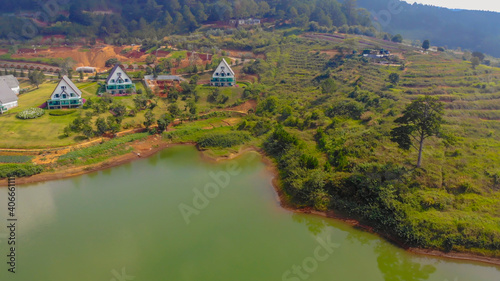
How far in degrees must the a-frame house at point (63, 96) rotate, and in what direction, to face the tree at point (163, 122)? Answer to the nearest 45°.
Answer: approximately 45° to its left

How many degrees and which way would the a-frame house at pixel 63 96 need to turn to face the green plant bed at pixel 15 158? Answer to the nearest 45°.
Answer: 0° — it already faces it

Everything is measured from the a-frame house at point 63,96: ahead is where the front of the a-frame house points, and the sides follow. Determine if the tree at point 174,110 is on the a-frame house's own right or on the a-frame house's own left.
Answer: on the a-frame house's own left

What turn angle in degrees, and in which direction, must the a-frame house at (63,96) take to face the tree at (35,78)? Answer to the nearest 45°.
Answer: approximately 180°

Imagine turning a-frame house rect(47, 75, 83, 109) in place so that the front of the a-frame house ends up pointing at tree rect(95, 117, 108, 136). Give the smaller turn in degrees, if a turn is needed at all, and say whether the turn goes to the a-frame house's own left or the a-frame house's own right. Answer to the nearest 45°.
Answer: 0° — it already faces it

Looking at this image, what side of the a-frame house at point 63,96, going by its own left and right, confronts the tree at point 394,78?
left

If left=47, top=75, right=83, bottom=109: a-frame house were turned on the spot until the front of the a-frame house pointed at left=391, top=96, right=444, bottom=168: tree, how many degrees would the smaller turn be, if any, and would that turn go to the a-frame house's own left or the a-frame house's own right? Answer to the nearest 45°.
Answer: approximately 45° to the a-frame house's own left

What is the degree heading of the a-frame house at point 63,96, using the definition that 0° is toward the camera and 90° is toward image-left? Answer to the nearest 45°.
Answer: approximately 0°

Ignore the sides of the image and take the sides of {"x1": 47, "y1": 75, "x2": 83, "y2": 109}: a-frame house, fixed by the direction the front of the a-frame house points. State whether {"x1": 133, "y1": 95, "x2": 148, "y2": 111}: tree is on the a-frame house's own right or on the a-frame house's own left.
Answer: on the a-frame house's own left
